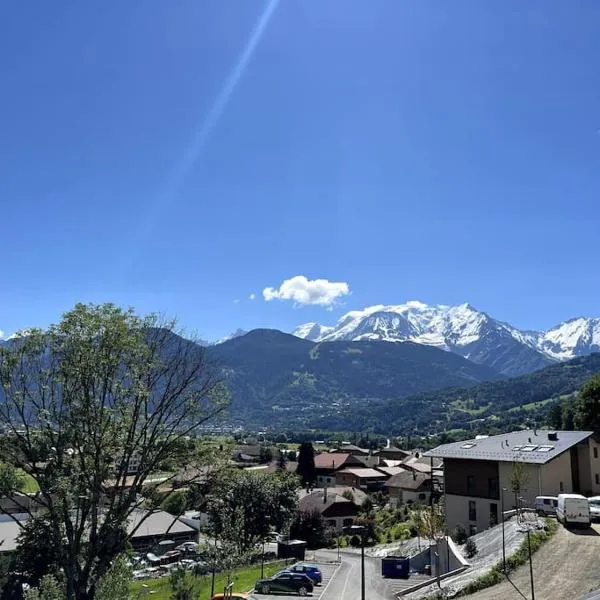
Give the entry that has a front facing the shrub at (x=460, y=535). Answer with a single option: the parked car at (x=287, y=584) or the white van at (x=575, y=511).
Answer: the white van

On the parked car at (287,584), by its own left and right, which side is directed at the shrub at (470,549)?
back

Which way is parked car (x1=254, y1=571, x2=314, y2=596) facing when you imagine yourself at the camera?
facing to the left of the viewer

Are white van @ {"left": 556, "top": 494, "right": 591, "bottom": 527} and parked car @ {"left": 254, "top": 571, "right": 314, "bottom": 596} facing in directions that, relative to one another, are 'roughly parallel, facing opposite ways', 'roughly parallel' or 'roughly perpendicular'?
roughly perpendicular

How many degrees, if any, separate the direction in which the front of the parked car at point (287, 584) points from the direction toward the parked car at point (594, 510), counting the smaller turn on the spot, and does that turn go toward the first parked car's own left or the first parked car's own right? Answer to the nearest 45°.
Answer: approximately 180°

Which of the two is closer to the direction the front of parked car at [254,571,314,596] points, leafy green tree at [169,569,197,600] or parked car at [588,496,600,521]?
the leafy green tree
